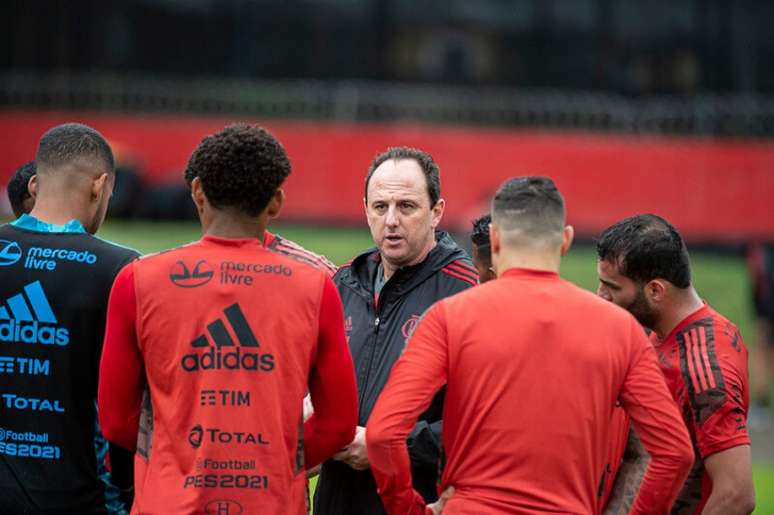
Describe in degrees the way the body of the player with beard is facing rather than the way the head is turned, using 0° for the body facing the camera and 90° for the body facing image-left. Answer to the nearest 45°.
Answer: approximately 90°

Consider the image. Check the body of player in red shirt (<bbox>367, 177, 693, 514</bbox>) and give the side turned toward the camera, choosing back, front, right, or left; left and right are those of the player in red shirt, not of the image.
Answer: back

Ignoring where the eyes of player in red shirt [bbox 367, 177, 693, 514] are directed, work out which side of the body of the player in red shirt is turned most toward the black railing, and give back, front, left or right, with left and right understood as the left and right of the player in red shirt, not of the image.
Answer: front

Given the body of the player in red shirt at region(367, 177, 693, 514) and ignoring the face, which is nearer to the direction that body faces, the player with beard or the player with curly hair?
the player with beard

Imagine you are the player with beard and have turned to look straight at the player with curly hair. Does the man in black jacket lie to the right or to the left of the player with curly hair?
right

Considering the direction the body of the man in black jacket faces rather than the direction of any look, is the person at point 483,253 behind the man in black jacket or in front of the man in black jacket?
behind

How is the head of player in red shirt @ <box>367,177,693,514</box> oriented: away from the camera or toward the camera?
away from the camera

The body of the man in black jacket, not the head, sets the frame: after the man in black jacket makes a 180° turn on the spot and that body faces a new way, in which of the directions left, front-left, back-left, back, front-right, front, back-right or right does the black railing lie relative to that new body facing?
front-left

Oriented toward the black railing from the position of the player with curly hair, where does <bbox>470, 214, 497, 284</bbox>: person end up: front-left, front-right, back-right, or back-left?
front-right

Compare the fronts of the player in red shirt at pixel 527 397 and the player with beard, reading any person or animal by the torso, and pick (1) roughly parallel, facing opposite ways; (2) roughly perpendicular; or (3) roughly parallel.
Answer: roughly perpendicular

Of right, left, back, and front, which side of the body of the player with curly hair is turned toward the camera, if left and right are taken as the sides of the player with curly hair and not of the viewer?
back

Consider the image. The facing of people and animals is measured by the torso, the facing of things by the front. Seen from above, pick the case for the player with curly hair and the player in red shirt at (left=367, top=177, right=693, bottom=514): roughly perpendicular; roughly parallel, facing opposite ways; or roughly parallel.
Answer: roughly parallel

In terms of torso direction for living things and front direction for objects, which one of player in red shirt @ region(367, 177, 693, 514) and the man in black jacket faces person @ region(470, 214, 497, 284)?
the player in red shirt

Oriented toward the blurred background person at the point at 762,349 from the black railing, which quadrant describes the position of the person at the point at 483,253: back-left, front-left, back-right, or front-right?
front-right

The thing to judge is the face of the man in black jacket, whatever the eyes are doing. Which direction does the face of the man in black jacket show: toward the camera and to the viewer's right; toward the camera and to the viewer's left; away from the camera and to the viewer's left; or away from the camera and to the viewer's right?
toward the camera and to the viewer's left

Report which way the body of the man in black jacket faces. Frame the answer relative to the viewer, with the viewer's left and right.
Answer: facing the viewer and to the left of the viewer

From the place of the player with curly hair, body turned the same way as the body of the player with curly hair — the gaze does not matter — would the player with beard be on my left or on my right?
on my right

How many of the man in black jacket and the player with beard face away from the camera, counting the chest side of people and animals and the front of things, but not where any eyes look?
0
